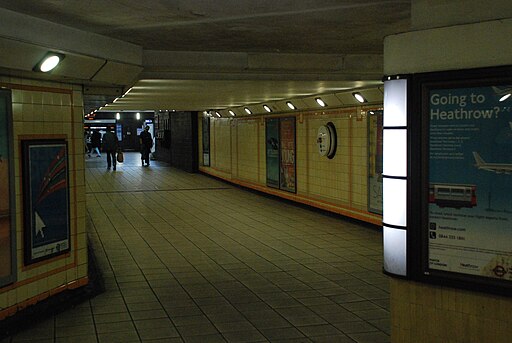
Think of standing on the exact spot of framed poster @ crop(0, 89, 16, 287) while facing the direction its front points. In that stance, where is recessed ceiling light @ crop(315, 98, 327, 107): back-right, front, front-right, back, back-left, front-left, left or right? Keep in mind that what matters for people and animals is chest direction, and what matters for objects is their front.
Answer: left

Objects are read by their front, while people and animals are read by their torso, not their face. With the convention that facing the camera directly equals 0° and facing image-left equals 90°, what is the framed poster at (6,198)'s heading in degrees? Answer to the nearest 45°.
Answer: approximately 315°

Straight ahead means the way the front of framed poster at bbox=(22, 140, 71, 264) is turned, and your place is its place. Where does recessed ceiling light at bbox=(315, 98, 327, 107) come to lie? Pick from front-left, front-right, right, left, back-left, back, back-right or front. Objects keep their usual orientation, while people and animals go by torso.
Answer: left

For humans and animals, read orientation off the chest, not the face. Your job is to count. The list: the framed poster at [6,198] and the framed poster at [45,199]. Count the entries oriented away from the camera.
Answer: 0

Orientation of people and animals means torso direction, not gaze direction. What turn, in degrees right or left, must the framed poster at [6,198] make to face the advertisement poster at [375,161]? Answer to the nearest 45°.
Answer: approximately 90° to its left

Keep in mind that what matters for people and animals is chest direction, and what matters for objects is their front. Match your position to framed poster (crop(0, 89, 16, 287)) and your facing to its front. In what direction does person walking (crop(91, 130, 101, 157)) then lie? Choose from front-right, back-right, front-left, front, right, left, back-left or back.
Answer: back-left

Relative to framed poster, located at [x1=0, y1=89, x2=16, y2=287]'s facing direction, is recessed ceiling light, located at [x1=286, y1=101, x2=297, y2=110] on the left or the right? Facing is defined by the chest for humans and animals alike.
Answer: on its left

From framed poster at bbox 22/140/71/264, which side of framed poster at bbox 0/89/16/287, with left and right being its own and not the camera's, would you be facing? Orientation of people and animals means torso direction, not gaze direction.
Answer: left

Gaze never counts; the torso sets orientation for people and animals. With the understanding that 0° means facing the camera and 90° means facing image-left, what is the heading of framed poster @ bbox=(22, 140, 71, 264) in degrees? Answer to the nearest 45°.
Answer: approximately 315°
